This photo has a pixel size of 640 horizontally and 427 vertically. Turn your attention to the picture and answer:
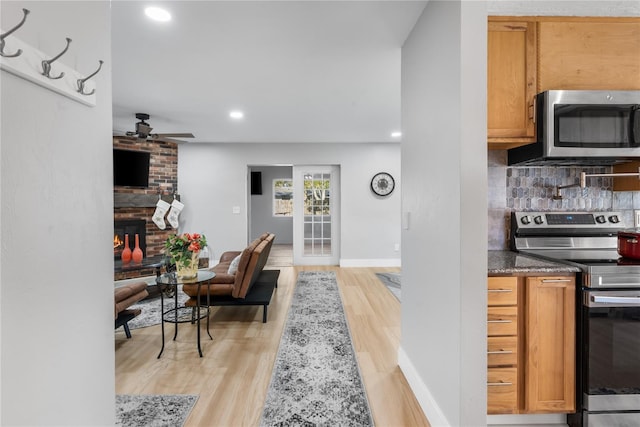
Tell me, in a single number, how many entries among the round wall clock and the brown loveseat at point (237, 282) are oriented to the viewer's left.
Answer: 1

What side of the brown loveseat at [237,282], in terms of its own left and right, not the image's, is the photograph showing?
left

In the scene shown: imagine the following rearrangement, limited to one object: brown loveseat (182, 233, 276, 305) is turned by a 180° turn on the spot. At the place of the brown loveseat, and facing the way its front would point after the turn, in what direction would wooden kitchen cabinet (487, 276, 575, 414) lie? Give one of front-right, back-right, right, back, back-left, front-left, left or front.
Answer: front-right

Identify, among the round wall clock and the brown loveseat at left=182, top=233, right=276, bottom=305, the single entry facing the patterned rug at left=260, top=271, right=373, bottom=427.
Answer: the round wall clock

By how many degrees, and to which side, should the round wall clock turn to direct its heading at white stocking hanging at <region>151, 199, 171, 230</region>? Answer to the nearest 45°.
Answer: approximately 90° to its right

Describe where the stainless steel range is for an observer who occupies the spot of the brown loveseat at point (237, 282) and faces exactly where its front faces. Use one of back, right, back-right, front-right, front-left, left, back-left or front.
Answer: back-left

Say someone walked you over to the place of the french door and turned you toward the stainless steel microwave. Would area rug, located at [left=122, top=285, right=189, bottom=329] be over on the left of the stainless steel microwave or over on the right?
right

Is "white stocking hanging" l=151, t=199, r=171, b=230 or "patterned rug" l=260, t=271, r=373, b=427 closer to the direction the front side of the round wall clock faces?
the patterned rug

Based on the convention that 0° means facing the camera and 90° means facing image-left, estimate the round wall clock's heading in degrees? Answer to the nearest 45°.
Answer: approximately 0°

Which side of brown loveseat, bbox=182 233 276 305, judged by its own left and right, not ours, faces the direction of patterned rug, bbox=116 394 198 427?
left
